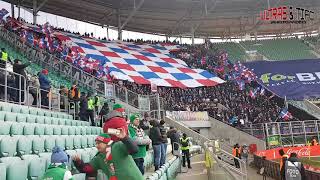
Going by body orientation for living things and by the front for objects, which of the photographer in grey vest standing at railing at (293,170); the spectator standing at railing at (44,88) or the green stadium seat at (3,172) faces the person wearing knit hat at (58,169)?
the green stadium seat

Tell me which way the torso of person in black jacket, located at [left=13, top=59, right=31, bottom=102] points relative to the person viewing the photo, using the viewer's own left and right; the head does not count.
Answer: facing to the right of the viewer

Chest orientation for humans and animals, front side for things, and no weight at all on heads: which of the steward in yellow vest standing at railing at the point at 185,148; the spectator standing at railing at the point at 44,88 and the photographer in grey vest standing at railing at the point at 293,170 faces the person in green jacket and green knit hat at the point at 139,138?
the steward in yellow vest standing at railing at the point at 185,148

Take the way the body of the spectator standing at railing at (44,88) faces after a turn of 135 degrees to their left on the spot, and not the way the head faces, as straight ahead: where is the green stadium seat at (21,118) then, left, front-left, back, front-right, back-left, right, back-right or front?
left

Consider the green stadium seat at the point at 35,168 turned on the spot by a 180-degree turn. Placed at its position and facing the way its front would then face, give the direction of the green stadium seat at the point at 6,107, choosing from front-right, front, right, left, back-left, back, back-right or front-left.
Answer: front-right

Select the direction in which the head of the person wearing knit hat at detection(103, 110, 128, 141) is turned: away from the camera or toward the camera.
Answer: away from the camera
